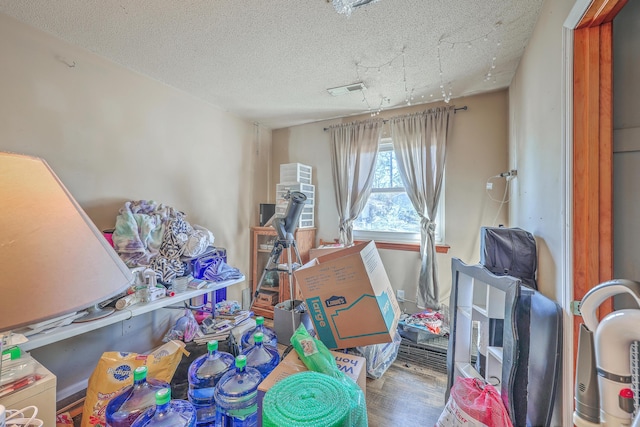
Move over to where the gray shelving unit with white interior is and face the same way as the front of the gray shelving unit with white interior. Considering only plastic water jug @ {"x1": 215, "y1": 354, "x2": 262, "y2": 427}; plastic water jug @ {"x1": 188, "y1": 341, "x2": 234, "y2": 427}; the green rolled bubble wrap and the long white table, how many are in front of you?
4

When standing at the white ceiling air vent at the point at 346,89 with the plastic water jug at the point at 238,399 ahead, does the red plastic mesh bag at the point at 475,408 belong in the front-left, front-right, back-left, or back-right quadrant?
front-left

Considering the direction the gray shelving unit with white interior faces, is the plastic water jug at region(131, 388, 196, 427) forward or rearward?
forward

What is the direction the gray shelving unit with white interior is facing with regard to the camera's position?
facing the viewer and to the left of the viewer

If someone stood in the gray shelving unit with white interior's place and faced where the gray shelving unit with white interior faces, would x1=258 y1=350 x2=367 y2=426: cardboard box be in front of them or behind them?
in front

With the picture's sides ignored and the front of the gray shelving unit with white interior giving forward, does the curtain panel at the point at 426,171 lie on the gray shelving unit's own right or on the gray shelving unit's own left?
on the gray shelving unit's own right

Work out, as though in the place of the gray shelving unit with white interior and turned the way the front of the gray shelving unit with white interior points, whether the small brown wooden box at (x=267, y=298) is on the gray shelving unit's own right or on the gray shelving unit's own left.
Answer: on the gray shelving unit's own right

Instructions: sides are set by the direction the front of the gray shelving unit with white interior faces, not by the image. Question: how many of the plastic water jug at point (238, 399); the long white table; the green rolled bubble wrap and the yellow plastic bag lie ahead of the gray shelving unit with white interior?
4

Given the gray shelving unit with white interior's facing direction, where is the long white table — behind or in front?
in front

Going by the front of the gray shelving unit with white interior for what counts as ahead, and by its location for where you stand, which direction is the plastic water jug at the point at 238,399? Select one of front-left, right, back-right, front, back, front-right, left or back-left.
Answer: front

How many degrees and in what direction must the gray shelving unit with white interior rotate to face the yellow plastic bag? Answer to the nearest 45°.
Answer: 0° — it already faces it

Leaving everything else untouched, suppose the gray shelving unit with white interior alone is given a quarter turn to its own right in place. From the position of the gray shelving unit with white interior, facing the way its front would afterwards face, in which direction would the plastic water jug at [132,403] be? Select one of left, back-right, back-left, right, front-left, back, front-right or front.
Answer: left

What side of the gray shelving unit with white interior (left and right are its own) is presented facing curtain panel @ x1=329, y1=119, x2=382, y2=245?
right
